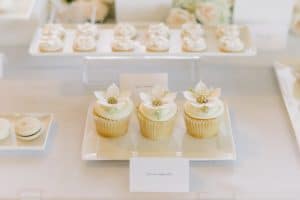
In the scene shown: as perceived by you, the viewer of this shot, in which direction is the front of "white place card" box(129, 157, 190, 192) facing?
facing the viewer

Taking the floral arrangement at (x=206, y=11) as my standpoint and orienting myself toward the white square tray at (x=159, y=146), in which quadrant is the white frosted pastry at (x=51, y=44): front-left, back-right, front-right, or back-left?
front-right

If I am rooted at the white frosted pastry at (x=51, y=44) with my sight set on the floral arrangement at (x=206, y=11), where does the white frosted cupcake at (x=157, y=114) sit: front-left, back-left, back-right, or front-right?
front-right

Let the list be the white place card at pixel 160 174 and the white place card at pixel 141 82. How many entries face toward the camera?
2

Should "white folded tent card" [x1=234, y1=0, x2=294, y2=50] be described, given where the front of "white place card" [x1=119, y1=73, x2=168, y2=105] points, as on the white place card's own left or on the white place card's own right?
on the white place card's own left

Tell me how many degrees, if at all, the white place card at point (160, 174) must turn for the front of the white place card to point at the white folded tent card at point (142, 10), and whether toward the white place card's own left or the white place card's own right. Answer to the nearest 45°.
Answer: approximately 180°

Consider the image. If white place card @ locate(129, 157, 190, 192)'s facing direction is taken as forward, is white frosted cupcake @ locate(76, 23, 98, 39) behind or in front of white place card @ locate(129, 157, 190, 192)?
behind

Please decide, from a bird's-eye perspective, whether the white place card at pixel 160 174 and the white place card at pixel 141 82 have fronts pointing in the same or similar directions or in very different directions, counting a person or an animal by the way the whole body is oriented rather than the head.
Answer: same or similar directions

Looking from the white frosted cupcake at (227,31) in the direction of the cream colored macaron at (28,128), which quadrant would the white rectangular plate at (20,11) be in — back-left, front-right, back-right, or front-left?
front-right

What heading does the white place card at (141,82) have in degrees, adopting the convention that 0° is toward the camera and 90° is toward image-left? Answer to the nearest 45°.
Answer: approximately 0°
